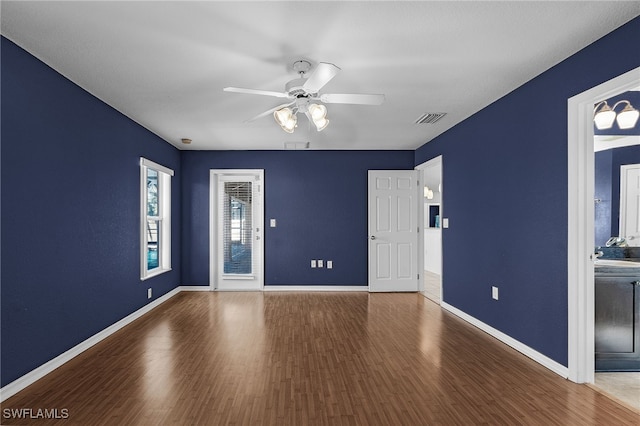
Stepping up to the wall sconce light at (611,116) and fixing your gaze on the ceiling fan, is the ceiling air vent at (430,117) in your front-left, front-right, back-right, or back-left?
front-right

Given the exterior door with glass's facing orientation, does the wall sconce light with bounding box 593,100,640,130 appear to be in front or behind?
in front

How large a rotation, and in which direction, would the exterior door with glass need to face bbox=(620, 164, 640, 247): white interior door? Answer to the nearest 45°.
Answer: approximately 45° to its left

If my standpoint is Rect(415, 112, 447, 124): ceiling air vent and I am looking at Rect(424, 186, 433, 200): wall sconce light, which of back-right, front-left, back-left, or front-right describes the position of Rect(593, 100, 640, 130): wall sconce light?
back-right

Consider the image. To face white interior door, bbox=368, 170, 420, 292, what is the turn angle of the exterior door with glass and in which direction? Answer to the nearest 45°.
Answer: approximately 90° to its left

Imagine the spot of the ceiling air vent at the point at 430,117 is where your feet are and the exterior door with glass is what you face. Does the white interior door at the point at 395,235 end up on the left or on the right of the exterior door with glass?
right

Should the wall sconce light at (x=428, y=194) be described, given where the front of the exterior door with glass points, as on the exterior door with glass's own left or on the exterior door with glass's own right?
on the exterior door with glass's own left

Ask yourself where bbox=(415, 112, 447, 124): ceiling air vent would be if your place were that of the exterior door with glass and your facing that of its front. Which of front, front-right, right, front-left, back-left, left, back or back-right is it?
front-left

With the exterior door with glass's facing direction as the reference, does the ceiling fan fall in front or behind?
in front

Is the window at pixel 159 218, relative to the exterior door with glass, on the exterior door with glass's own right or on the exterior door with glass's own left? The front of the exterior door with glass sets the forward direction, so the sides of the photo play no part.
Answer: on the exterior door with glass's own right

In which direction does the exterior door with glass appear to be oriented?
toward the camera

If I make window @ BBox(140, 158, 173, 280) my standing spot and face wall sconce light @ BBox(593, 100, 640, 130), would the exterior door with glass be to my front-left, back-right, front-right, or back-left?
front-left
